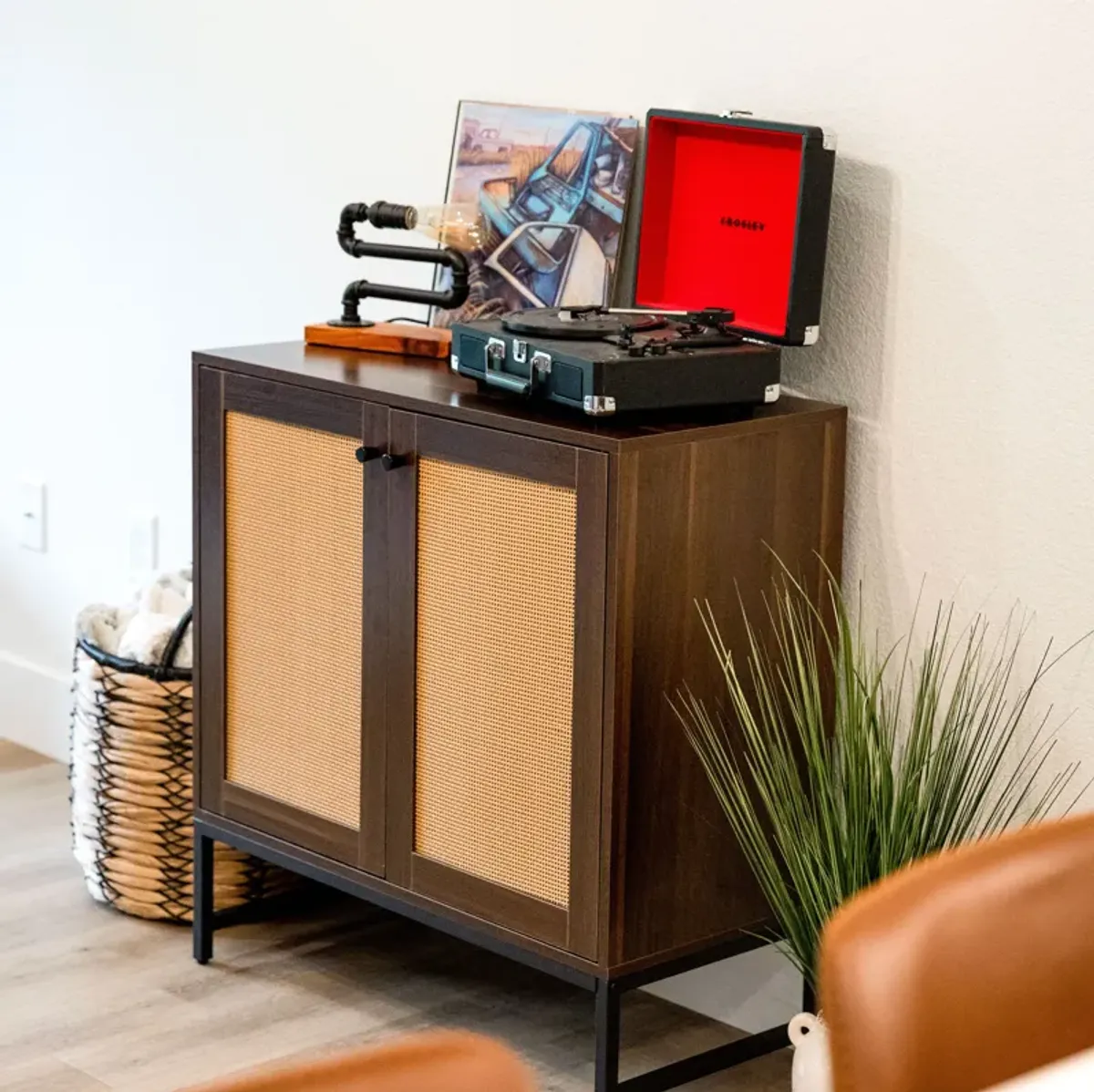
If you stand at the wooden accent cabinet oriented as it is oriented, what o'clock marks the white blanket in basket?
The white blanket in basket is roughly at 3 o'clock from the wooden accent cabinet.

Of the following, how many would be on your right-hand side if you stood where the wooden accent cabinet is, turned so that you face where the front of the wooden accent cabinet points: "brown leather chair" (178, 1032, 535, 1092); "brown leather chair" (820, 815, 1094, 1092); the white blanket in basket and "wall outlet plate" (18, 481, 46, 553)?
2

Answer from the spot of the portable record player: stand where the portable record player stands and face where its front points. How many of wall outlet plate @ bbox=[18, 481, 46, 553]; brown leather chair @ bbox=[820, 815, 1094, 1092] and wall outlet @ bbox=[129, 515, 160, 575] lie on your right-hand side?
2

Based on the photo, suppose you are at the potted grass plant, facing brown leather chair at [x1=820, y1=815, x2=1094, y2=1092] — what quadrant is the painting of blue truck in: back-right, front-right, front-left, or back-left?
back-right

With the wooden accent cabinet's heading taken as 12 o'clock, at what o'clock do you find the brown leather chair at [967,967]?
The brown leather chair is roughly at 10 o'clock from the wooden accent cabinet.

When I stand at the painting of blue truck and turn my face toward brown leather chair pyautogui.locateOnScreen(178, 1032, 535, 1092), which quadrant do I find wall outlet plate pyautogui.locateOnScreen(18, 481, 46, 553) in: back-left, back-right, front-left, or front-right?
back-right

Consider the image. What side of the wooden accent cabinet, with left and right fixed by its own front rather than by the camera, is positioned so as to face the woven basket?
right

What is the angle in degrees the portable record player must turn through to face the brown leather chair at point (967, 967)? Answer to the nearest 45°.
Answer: approximately 45° to its left

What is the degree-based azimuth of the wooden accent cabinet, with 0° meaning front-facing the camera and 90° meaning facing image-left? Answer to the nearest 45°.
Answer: approximately 45°

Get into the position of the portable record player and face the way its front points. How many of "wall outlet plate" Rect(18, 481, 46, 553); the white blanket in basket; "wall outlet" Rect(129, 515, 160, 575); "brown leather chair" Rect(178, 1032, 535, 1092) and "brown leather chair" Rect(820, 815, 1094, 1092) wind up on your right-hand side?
3
